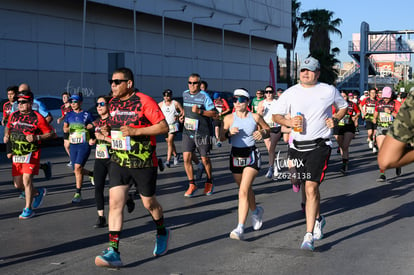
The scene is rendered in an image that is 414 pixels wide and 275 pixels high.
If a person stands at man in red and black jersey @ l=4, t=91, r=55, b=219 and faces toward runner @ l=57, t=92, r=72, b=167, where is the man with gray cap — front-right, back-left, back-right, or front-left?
back-right

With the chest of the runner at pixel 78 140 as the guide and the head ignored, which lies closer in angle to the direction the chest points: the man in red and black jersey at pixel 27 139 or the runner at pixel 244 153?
the man in red and black jersey

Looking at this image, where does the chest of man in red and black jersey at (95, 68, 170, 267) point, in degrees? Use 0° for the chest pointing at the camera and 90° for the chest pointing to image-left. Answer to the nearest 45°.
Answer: approximately 45°

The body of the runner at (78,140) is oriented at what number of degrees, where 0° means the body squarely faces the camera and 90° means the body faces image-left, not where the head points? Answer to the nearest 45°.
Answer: approximately 45°

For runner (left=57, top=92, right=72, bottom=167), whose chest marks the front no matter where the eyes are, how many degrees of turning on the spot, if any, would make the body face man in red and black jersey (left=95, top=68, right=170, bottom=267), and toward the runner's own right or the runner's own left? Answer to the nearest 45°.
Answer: approximately 45° to the runner's own left

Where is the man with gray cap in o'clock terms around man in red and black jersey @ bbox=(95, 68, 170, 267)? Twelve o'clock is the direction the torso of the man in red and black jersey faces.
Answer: The man with gray cap is roughly at 7 o'clock from the man in red and black jersey.

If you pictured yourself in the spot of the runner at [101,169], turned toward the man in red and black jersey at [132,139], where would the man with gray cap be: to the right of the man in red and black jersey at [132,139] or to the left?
left

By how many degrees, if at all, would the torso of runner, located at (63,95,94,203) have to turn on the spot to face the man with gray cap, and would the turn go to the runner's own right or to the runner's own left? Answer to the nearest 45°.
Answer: approximately 90° to the runner's own left

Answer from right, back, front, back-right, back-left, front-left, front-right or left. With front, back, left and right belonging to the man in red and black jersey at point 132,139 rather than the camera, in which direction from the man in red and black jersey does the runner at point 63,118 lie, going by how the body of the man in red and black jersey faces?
back-right

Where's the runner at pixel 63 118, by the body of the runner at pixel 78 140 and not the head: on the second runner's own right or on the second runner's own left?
on the second runner's own right

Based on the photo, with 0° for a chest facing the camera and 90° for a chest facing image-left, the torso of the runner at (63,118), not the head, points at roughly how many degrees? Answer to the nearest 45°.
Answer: approximately 45°

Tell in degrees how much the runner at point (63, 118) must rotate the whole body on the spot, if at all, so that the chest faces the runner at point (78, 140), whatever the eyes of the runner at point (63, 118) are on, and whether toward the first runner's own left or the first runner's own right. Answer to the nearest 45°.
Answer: approximately 45° to the first runner's own left

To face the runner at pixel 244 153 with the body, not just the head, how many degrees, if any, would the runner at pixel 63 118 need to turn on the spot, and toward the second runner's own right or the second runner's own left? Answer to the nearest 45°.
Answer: approximately 45° to the second runner's own left
